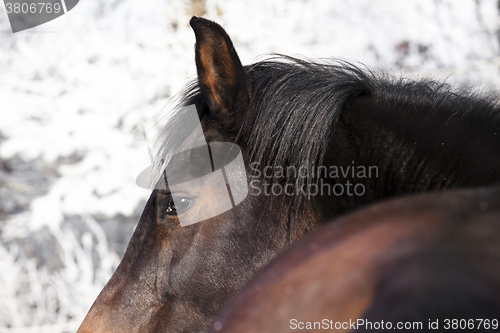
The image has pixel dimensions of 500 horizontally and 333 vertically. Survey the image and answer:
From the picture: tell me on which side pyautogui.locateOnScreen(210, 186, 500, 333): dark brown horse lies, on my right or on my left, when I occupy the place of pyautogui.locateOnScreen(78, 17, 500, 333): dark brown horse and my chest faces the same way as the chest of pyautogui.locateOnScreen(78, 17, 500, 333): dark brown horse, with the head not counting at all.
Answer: on my left

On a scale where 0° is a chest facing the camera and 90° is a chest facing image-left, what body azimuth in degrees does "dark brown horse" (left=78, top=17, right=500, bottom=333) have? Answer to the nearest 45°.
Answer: approximately 90°
